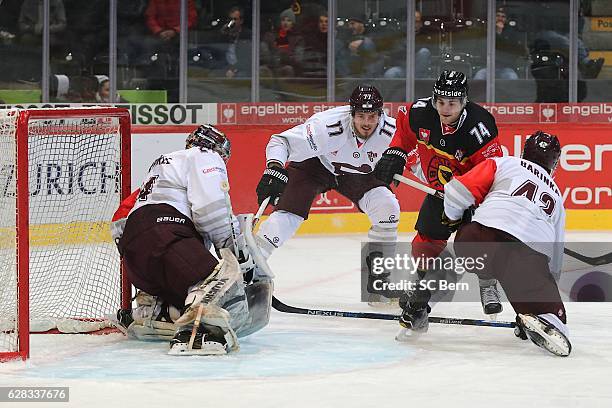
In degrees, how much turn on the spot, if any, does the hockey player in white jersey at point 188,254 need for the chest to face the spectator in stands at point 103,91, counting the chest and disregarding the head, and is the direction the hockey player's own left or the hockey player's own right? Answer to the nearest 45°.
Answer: approximately 45° to the hockey player's own left

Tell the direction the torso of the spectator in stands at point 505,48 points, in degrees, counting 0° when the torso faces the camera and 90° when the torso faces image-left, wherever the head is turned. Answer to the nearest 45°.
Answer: approximately 0°

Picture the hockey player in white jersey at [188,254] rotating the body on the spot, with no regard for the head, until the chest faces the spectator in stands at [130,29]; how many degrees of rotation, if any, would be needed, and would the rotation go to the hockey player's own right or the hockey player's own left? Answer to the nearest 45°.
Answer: approximately 45° to the hockey player's own left

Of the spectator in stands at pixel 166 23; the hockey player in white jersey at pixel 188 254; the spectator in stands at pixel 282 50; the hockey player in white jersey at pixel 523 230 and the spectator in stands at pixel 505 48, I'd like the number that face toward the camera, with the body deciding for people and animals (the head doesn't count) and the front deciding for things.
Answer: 3

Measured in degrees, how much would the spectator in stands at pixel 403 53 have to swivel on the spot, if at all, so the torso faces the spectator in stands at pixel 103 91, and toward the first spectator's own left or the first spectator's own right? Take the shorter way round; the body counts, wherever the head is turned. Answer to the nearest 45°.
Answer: approximately 90° to the first spectator's own right

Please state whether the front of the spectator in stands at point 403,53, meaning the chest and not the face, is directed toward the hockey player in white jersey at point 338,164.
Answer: yes
